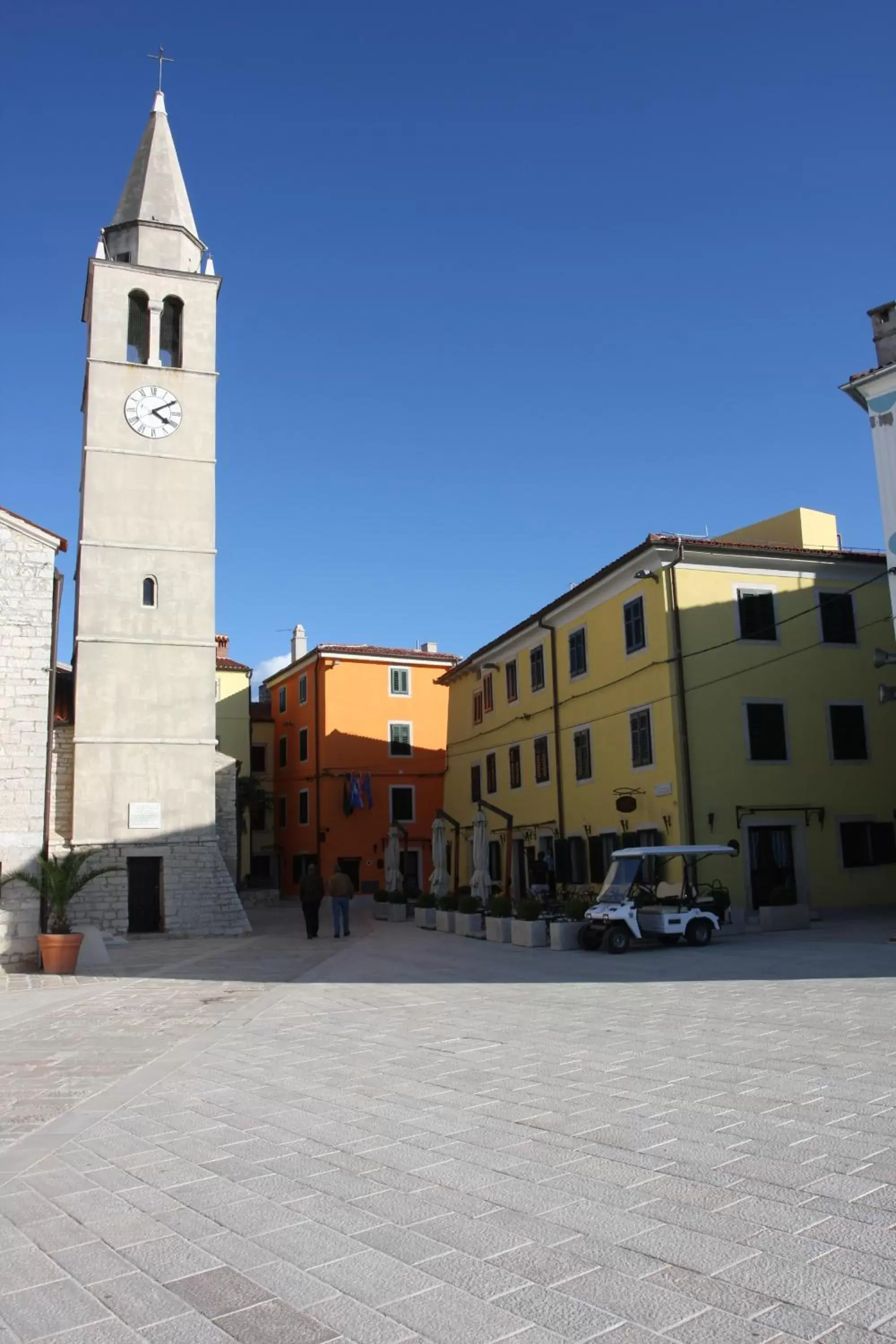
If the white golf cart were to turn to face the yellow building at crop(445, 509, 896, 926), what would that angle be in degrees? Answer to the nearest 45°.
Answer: approximately 135° to its right

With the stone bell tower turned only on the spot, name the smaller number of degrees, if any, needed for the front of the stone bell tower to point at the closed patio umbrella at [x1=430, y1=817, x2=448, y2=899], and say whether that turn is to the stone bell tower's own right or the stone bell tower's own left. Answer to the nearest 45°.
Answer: approximately 90° to the stone bell tower's own left

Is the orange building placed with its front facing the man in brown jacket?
yes

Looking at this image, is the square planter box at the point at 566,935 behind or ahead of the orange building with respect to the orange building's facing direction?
ahead

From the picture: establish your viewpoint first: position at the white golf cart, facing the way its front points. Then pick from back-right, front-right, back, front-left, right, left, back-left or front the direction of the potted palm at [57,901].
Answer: front-right

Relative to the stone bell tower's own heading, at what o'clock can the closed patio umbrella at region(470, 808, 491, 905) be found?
The closed patio umbrella is roughly at 10 o'clock from the stone bell tower.

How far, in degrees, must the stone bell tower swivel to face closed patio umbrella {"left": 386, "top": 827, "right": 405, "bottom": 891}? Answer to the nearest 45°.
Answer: approximately 135° to its left

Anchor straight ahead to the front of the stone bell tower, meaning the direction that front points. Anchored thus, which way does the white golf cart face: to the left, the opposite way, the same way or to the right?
to the right

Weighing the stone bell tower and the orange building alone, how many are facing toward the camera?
2
